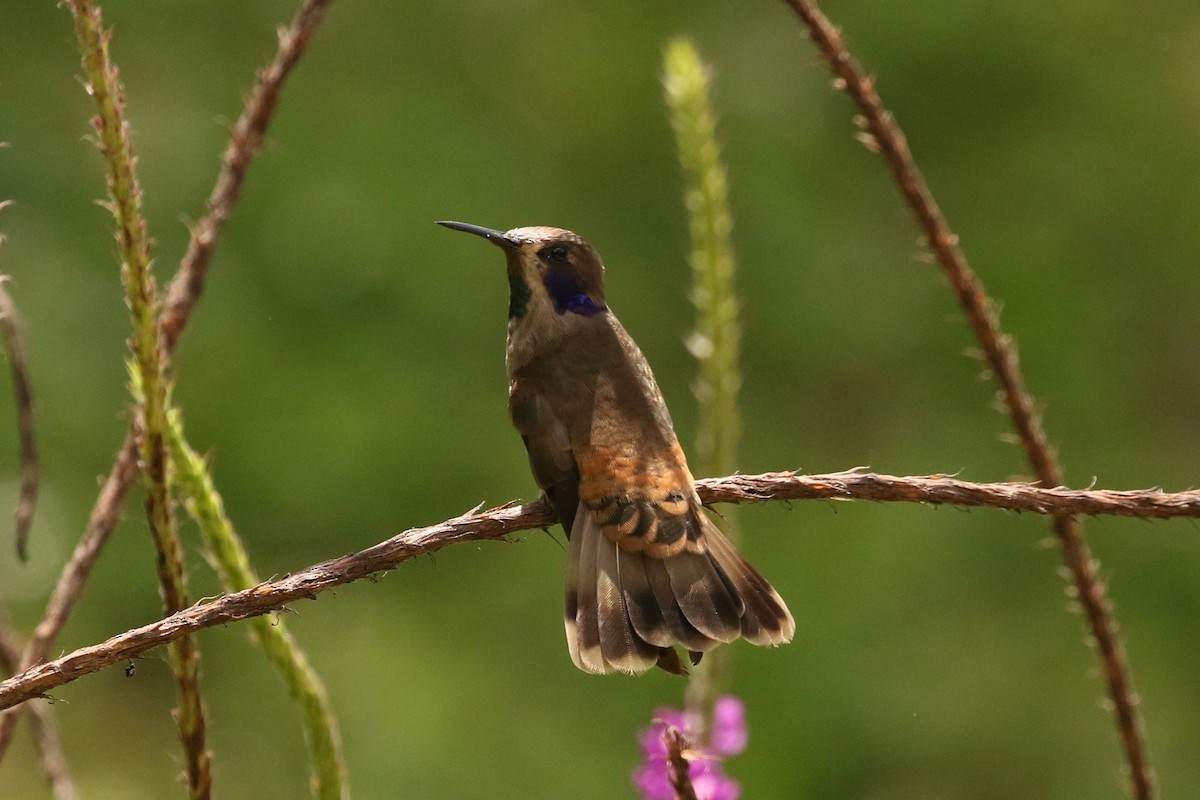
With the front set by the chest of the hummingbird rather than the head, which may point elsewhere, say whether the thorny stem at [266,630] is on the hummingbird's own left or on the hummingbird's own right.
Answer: on the hummingbird's own left

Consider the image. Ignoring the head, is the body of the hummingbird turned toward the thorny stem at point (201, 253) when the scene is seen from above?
no

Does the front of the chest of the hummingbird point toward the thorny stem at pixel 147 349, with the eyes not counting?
no

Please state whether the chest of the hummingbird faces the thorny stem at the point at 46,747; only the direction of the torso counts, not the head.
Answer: no

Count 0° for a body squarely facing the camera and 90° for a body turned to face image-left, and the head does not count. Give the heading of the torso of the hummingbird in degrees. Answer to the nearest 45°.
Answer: approximately 135°

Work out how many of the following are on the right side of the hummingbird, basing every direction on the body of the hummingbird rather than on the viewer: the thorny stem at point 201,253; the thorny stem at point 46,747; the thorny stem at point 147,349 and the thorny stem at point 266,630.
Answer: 0
